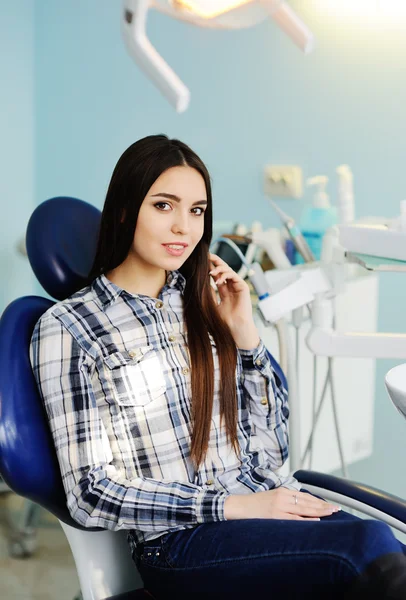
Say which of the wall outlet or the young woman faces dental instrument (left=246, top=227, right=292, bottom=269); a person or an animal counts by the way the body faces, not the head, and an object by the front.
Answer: the wall outlet

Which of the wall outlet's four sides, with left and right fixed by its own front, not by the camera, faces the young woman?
front

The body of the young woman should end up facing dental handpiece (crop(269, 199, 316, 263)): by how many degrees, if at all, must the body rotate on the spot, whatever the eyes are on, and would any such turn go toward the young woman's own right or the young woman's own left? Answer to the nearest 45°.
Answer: approximately 90° to the young woman's own left

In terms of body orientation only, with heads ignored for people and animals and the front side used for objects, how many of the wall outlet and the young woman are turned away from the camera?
0

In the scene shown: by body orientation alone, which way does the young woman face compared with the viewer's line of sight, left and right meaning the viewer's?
facing the viewer and to the right of the viewer

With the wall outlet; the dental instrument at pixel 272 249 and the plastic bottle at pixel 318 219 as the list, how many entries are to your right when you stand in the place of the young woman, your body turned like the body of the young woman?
0

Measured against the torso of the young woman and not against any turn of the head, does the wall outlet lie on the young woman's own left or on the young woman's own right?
on the young woman's own left

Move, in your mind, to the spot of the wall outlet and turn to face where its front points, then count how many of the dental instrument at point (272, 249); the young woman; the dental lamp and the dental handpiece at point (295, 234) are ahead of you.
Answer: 4

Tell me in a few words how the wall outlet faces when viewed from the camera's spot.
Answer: facing the viewer
